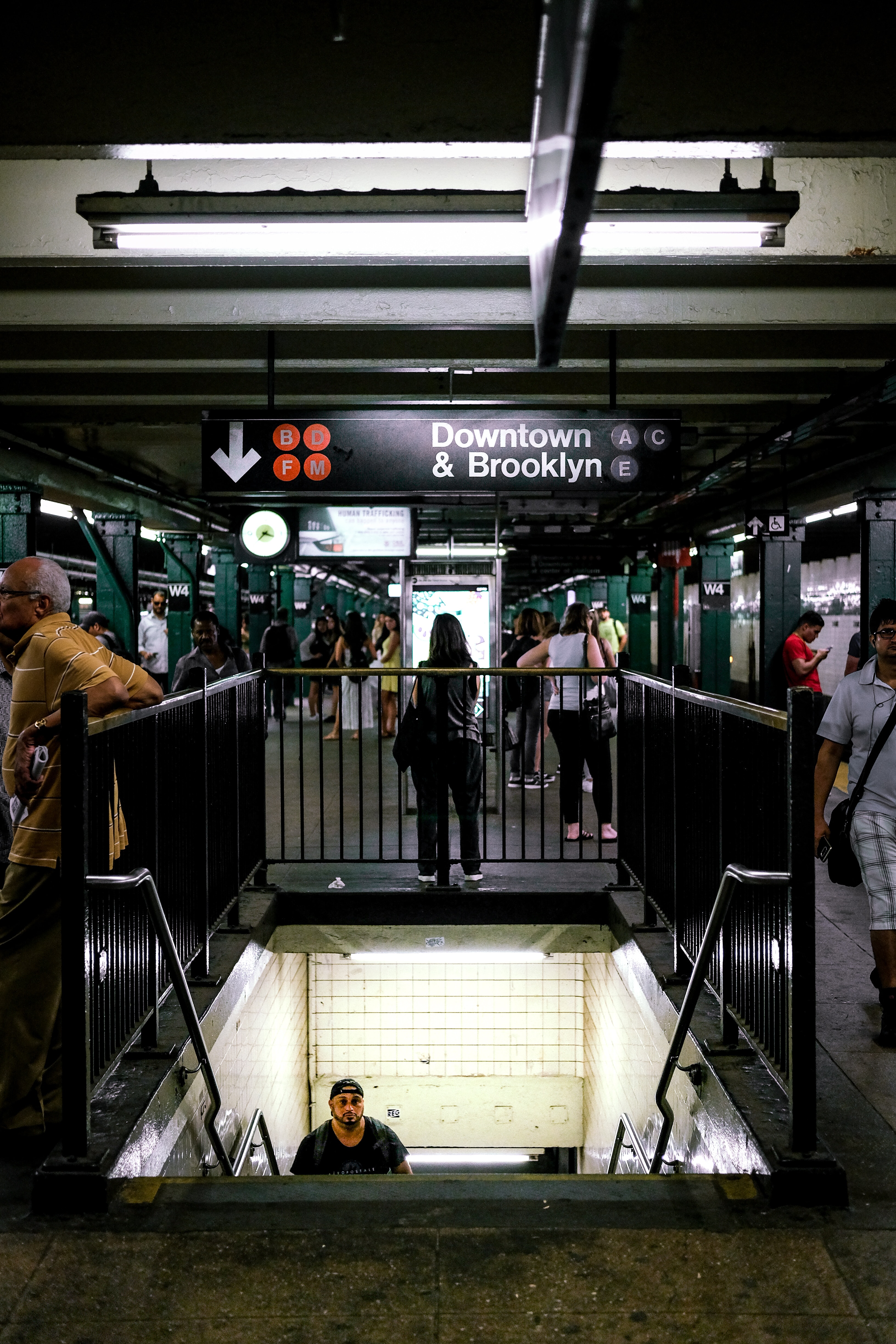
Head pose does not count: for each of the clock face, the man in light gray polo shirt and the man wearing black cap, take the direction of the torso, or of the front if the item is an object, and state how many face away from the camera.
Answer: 0

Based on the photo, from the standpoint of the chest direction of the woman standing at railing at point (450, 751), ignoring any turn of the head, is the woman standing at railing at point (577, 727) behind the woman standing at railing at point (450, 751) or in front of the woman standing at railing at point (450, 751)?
in front

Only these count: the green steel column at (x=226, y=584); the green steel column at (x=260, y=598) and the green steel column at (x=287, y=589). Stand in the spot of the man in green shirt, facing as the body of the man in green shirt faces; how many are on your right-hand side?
3

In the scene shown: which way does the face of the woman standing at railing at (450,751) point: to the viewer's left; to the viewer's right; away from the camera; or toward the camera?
away from the camera

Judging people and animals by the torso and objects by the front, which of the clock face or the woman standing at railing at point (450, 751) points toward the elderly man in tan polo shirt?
the clock face

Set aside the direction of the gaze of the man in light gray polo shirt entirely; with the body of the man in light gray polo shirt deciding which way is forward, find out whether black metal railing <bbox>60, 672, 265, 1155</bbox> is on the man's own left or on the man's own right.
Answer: on the man's own right

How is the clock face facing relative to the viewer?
toward the camera

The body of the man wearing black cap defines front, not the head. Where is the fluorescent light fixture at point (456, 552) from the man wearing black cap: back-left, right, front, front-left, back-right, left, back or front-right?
back

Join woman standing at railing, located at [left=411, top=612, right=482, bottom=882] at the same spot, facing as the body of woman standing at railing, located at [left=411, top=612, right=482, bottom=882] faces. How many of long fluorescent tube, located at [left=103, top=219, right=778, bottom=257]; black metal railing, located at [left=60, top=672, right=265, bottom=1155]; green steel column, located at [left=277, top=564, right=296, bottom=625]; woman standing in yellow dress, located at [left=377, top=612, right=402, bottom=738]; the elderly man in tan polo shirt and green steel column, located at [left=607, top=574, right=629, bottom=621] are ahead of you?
3

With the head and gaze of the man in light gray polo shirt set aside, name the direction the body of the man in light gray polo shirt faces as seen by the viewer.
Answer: toward the camera

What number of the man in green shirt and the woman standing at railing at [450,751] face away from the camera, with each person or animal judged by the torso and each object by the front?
1

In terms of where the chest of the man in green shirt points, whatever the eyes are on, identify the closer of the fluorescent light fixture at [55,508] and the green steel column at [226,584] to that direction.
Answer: the fluorescent light fixture

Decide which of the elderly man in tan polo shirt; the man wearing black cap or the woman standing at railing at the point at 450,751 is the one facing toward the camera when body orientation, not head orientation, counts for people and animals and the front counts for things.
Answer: the man wearing black cap

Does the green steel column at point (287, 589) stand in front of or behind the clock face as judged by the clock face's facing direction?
behind

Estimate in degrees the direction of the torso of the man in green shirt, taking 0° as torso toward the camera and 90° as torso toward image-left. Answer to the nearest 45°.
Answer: approximately 45°
